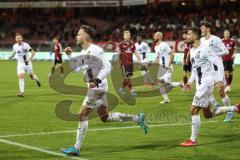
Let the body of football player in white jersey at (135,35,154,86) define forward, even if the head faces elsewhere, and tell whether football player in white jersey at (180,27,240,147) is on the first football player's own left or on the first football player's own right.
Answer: on the first football player's own left

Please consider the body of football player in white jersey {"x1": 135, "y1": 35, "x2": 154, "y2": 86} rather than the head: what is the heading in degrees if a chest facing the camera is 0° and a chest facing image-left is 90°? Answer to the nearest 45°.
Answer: approximately 45°

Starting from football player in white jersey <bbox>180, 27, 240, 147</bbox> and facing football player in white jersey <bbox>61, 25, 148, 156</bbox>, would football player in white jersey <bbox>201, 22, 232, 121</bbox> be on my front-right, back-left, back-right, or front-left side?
back-right

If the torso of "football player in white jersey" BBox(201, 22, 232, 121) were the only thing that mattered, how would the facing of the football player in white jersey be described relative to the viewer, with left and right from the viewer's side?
facing the viewer and to the left of the viewer

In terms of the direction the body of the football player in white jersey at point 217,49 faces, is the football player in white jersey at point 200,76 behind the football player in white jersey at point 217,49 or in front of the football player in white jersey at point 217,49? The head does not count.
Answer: in front

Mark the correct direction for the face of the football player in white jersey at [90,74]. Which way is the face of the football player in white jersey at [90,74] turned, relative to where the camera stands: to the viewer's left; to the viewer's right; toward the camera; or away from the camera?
to the viewer's left

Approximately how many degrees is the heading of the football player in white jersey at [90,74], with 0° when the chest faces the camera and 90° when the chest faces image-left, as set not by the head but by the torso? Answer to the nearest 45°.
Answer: approximately 90°

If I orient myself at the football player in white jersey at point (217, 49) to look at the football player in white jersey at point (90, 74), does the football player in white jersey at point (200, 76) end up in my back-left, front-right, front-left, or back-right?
front-left

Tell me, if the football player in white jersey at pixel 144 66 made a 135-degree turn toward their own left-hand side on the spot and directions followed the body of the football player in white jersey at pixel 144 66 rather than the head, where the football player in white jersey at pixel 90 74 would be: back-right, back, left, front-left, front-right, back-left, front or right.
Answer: right
